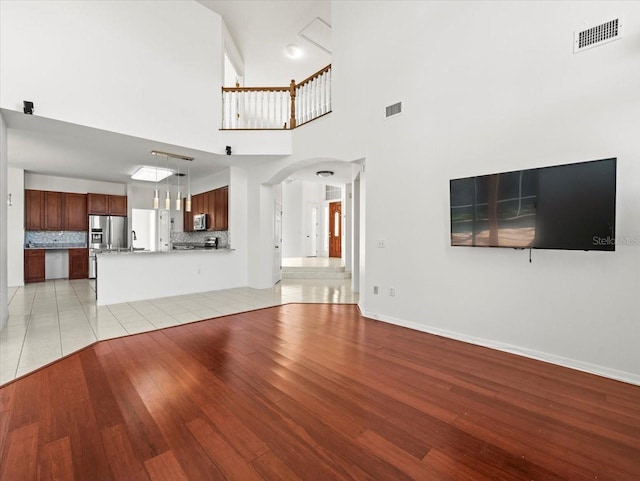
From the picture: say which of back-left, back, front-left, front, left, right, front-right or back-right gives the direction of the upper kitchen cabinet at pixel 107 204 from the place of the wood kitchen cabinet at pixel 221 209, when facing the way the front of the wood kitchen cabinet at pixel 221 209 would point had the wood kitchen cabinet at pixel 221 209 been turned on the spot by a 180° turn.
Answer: left

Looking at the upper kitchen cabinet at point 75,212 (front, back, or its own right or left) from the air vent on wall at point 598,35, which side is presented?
front

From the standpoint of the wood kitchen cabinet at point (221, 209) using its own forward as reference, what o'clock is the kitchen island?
The kitchen island is roughly at 12 o'clock from the wood kitchen cabinet.

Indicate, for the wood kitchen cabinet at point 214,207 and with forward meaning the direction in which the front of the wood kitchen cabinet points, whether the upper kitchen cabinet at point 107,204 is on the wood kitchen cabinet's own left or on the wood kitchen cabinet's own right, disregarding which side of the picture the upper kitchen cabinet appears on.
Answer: on the wood kitchen cabinet's own right

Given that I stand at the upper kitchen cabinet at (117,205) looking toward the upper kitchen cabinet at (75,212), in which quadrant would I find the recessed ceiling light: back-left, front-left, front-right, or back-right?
back-left

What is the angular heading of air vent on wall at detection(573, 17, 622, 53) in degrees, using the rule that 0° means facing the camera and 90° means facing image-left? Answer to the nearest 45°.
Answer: approximately 45°

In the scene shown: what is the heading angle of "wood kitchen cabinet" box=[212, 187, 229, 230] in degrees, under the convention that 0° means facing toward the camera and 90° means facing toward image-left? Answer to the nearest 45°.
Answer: approximately 45°

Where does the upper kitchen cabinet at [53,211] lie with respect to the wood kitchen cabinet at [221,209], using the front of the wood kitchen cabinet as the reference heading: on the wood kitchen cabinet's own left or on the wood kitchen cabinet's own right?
on the wood kitchen cabinet's own right

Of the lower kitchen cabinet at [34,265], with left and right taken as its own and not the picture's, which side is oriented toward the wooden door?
left

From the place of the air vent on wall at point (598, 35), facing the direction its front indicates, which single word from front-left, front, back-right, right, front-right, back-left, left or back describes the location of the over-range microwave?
front-right

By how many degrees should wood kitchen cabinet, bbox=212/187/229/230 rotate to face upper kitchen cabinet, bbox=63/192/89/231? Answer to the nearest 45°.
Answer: approximately 90° to its right

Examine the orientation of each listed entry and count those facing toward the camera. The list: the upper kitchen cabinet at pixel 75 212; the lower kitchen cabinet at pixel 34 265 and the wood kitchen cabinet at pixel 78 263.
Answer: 3

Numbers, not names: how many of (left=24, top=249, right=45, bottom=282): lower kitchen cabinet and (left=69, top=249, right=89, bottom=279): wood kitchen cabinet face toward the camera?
2

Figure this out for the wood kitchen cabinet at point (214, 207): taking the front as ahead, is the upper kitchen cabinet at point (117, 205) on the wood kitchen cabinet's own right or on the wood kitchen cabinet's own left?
on the wood kitchen cabinet's own right
